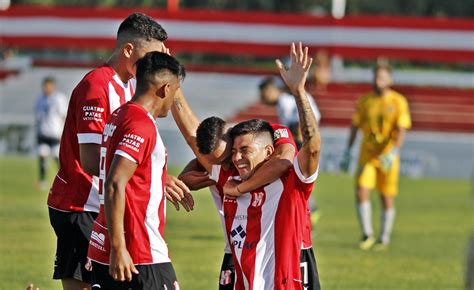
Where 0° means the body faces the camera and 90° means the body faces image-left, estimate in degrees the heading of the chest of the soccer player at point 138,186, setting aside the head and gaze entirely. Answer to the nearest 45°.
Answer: approximately 270°

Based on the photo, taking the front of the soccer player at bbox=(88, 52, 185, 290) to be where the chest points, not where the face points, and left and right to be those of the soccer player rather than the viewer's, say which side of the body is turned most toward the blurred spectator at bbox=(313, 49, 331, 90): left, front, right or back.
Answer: left

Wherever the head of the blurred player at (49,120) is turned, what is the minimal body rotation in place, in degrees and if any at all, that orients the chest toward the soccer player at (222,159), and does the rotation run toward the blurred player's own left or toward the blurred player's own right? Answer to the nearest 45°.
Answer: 0° — they already face them

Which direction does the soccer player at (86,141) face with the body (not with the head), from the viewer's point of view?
to the viewer's right

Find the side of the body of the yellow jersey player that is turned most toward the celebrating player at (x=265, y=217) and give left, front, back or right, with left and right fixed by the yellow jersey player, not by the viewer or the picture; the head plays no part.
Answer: front

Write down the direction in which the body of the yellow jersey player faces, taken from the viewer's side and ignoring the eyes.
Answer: toward the camera

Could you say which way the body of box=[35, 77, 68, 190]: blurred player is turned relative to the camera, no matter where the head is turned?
toward the camera

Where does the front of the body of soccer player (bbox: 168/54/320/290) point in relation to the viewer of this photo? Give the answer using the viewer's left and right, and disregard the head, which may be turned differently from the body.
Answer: facing the viewer

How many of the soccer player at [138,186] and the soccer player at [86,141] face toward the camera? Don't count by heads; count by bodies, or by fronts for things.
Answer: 0

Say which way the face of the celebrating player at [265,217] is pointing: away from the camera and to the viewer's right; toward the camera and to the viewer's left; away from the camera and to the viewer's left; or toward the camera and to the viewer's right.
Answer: toward the camera and to the viewer's left
